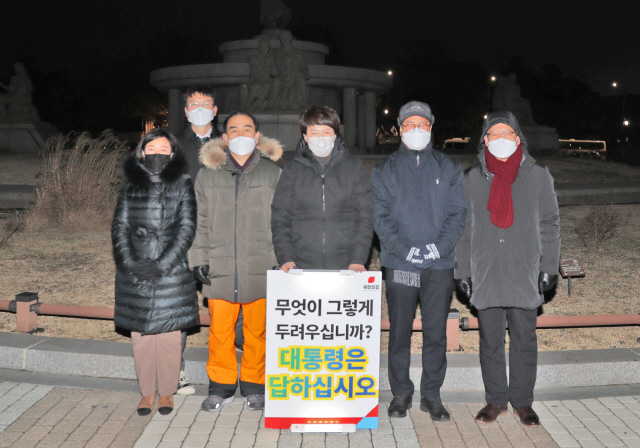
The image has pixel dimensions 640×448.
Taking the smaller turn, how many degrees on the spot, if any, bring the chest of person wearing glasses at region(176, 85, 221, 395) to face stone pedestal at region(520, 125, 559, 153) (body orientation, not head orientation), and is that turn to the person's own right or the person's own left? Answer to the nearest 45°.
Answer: approximately 135° to the person's own left

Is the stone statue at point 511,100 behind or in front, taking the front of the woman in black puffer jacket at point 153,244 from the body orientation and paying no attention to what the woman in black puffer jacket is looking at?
behind

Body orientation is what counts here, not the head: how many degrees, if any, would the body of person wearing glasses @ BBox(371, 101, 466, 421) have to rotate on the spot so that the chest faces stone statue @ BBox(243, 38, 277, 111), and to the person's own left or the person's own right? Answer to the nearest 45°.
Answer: approximately 180°

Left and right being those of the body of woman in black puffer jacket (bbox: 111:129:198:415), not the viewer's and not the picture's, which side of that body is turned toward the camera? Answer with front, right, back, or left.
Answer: front

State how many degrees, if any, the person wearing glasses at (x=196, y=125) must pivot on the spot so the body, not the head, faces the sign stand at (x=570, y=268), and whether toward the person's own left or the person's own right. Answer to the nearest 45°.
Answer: approximately 90° to the person's own left

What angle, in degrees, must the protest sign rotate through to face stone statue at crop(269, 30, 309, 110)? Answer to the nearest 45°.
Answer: approximately 180°

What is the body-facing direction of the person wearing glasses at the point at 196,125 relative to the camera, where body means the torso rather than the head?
toward the camera

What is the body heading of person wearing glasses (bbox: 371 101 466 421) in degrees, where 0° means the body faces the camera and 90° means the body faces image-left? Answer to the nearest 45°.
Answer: approximately 0°

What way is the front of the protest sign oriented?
toward the camera

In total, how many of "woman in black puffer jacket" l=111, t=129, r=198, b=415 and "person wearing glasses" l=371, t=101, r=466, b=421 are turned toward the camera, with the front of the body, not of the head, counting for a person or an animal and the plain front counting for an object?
2

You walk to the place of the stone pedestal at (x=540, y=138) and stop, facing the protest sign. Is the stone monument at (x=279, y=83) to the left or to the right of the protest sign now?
right

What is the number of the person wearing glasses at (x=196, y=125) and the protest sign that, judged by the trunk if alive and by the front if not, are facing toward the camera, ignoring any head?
2

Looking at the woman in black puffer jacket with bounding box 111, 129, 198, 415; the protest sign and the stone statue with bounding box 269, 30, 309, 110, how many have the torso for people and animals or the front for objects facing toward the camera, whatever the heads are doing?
3
